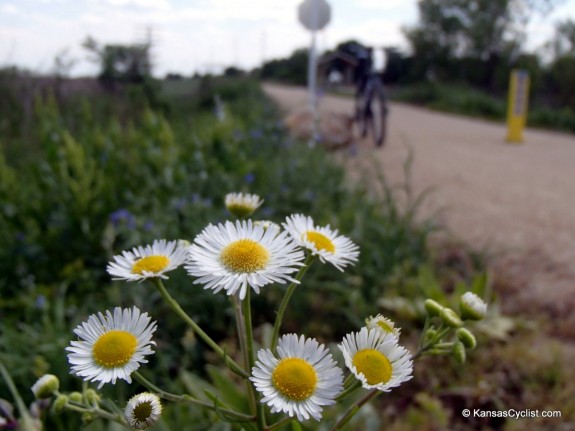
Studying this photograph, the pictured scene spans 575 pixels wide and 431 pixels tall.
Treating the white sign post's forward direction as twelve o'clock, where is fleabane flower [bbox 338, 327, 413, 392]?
The fleabane flower is roughly at 6 o'clock from the white sign post.

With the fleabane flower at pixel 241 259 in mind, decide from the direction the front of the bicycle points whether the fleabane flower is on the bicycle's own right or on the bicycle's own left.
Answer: on the bicycle's own left

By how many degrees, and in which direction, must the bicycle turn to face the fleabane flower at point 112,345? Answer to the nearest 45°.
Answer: approximately 135° to its left

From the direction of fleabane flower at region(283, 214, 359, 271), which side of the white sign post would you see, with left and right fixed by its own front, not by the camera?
back

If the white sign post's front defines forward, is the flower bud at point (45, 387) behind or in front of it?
behind

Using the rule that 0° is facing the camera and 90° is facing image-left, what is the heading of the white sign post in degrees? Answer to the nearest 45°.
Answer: approximately 180°

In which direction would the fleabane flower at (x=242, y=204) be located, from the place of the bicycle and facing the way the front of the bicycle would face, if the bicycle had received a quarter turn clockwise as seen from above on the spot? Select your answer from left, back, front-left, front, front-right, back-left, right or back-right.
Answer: back-right

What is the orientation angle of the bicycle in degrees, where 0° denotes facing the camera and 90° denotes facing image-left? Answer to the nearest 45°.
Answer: approximately 135°

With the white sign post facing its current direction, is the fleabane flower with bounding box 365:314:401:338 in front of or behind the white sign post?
behind

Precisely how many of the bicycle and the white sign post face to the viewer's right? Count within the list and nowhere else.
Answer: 0

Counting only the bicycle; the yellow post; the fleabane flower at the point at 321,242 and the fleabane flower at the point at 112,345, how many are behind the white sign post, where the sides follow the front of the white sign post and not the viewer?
2

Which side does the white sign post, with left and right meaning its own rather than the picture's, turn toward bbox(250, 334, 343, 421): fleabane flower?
back

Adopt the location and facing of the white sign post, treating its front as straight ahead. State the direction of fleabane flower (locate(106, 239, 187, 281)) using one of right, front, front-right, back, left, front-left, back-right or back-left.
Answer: back

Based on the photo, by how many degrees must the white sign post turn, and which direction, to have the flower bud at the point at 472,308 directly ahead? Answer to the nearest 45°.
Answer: approximately 180°
